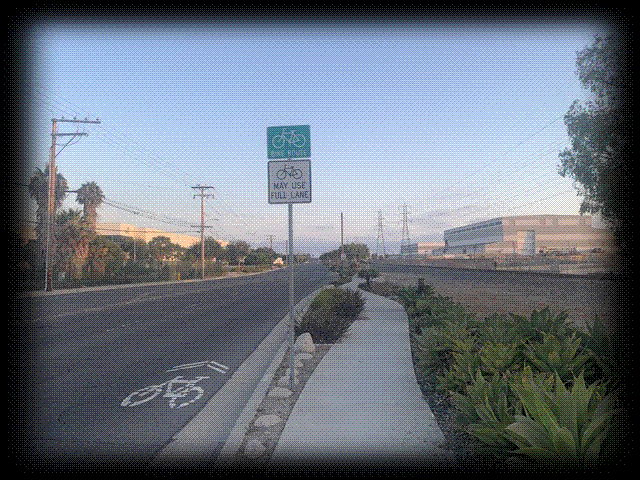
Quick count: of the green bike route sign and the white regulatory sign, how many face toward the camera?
2

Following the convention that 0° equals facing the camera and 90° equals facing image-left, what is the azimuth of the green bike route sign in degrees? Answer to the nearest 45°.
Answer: approximately 0°

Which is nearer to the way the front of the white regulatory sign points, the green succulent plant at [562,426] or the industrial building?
the green succulent plant

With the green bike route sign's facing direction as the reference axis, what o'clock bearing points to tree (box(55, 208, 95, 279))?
The tree is roughly at 5 o'clock from the green bike route sign.

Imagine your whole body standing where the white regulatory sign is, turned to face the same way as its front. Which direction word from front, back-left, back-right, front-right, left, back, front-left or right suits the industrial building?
back-left

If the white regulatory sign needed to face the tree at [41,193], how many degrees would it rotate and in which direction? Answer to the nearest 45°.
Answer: approximately 135° to its right

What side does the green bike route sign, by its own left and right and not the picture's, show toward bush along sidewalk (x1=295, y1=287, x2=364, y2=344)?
back

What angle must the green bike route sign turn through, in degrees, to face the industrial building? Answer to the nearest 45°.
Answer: approximately 135° to its left

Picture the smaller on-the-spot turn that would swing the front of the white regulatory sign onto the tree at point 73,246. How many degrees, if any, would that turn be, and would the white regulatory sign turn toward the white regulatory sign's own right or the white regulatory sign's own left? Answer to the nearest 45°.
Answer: approximately 135° to the white regulatory sign's own right

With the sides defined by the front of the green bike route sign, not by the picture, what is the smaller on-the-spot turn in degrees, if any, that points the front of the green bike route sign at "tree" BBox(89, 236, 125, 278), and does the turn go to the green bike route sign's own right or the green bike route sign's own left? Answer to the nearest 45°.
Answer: approximately 135° to the green bike route sign's own right

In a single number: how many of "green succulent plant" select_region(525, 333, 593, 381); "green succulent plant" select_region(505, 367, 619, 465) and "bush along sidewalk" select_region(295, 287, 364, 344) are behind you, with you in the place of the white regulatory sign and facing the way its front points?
1
